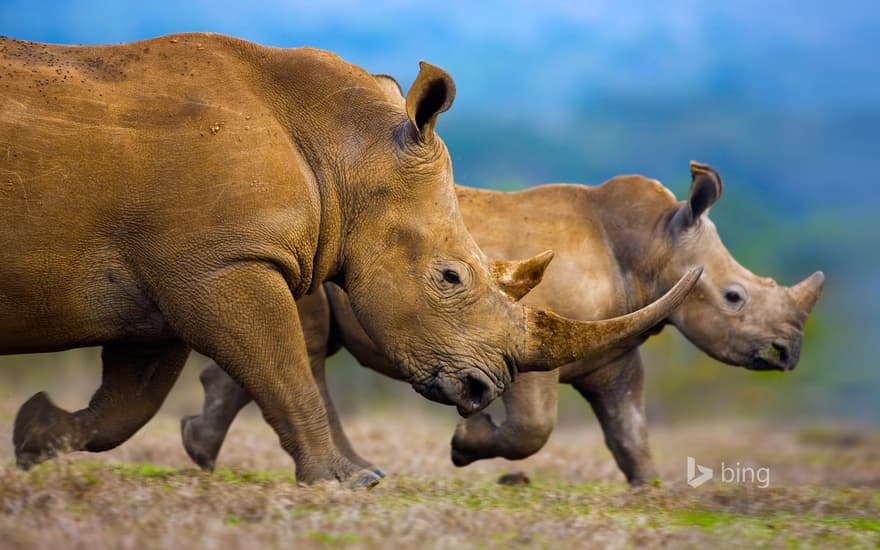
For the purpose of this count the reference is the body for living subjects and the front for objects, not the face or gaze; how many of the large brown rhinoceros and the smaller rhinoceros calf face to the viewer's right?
2

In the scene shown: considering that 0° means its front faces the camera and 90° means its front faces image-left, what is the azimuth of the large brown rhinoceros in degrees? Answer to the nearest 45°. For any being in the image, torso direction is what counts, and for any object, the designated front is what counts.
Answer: approximately 270°

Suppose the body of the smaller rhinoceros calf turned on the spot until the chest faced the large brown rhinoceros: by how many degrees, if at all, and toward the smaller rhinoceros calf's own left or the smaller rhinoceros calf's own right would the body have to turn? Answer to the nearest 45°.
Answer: approximately 135° to the smaller rhinoceros calf's own right

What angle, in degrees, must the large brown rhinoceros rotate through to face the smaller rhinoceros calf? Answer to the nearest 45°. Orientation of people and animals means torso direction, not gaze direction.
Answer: approximately 45° to its left

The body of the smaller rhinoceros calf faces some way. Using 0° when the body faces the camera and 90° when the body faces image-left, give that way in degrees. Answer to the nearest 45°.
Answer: approximately 270°
